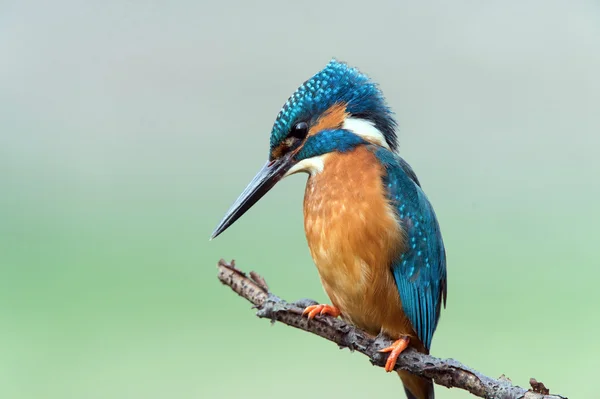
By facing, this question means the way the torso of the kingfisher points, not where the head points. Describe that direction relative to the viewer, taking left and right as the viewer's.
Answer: facing the viewer and to the left of the viewer
